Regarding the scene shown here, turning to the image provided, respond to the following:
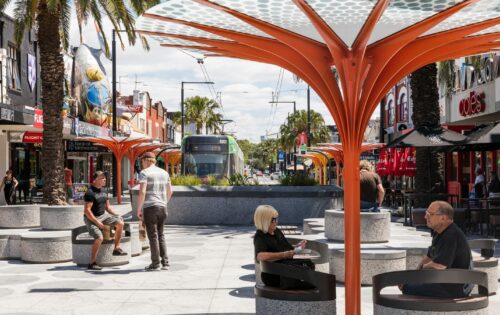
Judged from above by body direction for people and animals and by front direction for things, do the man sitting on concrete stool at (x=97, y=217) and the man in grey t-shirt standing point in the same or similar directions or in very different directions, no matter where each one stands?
very different directions

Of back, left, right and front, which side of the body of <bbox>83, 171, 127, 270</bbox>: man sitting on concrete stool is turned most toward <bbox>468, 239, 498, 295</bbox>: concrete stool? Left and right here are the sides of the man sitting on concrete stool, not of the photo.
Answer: front

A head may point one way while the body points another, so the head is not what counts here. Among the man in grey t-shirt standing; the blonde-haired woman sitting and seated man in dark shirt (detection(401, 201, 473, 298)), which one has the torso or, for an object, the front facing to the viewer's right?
the blonde-haired woman sitting

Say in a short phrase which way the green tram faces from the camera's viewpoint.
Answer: facing the viewer

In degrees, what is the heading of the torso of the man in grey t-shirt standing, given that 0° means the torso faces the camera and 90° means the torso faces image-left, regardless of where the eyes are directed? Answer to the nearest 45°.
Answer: approximately 135°

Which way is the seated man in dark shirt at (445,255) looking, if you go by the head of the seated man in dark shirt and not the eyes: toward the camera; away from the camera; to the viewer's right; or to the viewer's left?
to the viewer's left

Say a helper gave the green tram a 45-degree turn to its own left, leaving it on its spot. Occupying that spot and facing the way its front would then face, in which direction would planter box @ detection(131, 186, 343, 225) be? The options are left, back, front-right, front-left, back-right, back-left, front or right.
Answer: front-right

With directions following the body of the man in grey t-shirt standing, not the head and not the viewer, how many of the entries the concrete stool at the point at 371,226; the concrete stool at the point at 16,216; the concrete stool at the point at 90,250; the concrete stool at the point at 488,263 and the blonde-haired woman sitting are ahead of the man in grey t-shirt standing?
2

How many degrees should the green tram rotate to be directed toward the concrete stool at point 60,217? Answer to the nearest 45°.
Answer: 0° — it already faces it

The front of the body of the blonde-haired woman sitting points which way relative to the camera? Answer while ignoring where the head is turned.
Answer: to the viewer's right
